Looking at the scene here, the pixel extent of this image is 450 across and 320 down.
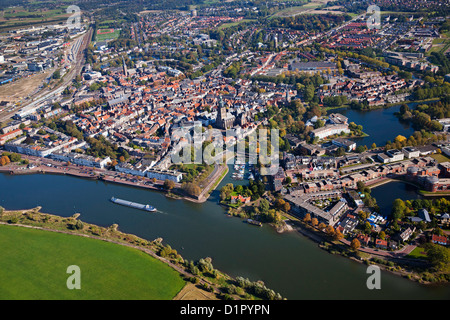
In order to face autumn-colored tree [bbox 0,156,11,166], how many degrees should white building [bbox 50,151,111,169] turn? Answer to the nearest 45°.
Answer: approximately 90° to its right

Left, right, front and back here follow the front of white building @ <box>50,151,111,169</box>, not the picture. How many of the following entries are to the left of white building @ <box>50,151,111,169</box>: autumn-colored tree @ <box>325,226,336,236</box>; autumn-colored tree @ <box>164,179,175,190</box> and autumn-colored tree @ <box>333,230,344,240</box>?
3

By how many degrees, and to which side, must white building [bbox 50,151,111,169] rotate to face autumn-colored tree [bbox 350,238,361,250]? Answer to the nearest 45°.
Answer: approximately 90° to its left

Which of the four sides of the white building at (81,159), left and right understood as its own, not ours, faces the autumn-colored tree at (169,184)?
left

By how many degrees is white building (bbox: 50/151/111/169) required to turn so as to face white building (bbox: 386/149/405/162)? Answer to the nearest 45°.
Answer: approximately 90° to its left

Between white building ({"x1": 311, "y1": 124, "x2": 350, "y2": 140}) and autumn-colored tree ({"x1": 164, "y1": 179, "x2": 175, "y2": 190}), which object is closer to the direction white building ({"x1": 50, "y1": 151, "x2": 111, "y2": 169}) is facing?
the autumn-colored tree

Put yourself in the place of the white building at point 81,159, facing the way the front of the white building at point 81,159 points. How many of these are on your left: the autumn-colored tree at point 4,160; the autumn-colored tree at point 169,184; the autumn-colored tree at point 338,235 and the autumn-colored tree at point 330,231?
3

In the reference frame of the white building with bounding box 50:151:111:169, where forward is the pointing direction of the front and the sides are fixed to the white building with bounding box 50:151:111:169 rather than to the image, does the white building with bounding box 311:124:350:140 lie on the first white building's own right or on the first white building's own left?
on the first white building's own left

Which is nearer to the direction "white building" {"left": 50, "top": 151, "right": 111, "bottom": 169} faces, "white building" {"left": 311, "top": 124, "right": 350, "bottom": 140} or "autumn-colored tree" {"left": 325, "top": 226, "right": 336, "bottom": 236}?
the autumn-colored tree

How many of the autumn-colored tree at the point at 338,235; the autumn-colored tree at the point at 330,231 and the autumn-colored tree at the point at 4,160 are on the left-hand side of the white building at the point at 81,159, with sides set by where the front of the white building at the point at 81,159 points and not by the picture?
2

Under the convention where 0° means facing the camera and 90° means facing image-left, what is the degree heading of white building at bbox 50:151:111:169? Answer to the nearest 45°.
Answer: approximately 45°

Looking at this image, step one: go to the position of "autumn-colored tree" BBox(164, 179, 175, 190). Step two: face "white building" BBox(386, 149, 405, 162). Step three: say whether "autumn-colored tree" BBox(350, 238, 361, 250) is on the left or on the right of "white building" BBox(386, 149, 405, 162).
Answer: right

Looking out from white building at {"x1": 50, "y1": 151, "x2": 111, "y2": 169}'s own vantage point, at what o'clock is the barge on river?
The barge on river is roughly at 10 o'clock from the white building.

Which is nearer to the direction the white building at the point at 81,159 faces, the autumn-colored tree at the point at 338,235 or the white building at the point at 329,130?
the autumn-colored tree
